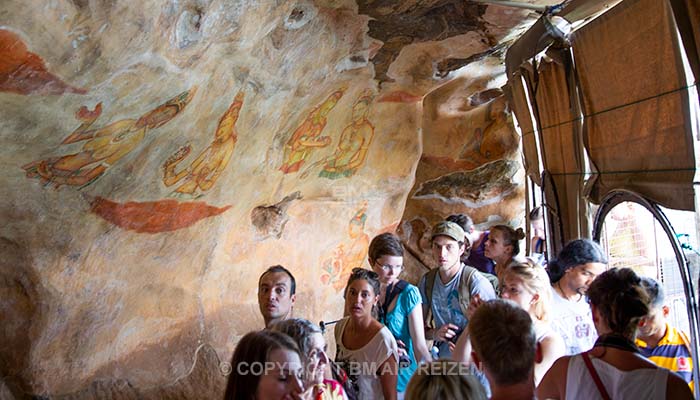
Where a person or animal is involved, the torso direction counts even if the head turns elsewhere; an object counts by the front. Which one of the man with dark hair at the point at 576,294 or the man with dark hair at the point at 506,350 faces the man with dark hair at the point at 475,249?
the man with dark hair at the point at 506,350

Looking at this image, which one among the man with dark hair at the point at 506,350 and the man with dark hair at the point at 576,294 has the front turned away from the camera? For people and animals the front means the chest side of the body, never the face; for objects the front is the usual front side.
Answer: the man with dark hair at the point at 506,350

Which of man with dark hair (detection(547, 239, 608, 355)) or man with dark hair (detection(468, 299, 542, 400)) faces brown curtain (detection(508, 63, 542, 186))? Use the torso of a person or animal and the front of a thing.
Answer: man with dark hair (detection(468, 299, 542, 400))

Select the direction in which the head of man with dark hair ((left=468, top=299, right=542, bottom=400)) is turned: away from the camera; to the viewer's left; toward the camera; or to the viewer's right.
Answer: away from the camera

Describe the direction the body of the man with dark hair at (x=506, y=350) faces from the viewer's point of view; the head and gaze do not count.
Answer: away from the camera

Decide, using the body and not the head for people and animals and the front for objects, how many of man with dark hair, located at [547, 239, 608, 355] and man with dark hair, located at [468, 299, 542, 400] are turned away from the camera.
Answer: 1

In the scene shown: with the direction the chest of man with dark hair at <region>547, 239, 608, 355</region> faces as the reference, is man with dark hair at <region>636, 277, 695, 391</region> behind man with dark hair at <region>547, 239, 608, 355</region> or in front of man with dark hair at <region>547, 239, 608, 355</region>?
in front

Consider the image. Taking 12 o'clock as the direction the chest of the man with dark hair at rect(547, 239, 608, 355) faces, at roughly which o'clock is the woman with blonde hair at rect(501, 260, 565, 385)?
The woman with blonde hair is roughly at 2 o'clock from the man with dark hair.
